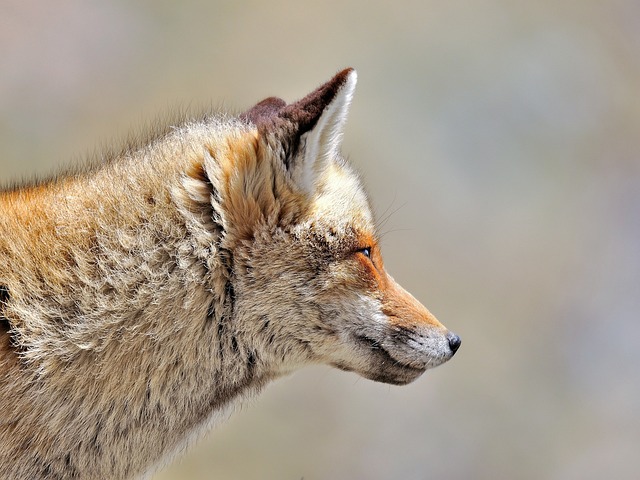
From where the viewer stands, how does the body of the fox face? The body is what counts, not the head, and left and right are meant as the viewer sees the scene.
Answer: facing to the right of the viewer
